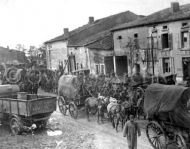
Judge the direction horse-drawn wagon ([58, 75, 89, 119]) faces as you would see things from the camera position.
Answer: facing the viewer and to the right of the viewer

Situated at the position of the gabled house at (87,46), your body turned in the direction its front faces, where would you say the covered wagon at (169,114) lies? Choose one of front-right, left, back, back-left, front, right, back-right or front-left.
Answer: front-left

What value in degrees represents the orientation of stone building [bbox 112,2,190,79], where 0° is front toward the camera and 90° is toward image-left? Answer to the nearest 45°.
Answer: approximately 45°

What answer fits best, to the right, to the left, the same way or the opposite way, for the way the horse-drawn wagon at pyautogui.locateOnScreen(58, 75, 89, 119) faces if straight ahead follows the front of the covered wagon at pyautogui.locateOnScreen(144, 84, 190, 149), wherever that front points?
the same way

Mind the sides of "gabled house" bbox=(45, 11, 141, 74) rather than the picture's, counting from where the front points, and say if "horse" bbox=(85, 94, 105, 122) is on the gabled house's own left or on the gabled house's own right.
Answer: on the gabled house's own left

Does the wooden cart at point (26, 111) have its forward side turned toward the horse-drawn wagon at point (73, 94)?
no

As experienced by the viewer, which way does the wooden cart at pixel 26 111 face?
facing away from the viewer and to the left of the viewer

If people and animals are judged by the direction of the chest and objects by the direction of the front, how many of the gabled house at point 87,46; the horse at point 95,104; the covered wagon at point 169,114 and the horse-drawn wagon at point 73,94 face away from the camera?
0

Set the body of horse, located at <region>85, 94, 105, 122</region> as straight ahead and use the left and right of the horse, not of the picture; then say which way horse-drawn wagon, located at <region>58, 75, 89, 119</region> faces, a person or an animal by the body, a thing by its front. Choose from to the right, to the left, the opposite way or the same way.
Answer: the same way

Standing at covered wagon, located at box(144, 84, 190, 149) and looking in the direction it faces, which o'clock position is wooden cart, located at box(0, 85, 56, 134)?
The wooden cart is roughly at 5 o'clock from the covered wagon.

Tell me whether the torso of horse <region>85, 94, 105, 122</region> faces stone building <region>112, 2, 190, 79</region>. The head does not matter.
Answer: no

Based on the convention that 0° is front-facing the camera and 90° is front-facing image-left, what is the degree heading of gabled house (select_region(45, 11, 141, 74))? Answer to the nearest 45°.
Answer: approximately 45°

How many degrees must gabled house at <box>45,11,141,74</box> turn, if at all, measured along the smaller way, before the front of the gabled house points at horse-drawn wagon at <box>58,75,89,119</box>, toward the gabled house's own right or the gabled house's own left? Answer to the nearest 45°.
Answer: approximately 45° to the gabled house's own left

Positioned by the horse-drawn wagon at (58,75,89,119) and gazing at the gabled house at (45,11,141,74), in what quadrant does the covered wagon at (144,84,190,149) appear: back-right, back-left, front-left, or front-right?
back-right

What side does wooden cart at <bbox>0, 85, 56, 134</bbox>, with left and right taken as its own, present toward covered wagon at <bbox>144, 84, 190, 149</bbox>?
back
